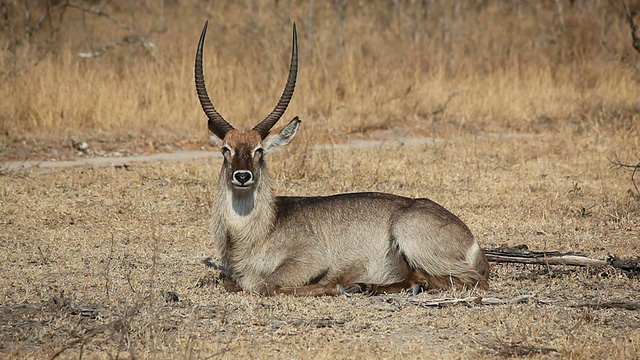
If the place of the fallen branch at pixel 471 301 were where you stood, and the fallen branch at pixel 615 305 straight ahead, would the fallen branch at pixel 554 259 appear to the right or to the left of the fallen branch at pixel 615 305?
left

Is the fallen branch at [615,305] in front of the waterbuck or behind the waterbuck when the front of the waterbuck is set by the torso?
behind

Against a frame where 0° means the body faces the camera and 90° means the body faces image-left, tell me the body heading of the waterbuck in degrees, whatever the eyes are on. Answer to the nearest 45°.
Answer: approximately 90°

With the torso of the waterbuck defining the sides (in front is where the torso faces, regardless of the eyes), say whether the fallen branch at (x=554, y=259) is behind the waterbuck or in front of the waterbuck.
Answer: behind

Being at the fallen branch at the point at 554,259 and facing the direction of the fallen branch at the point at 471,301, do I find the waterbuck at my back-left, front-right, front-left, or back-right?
front-right
